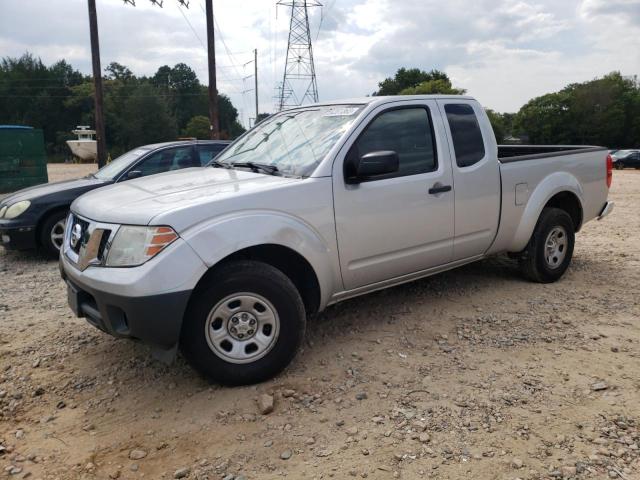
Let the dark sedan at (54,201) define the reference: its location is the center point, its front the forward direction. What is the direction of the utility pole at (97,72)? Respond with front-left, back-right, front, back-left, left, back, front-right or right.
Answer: back-right

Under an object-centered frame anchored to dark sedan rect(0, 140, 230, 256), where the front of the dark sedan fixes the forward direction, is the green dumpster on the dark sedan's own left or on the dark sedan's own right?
on the dark sedan's own right

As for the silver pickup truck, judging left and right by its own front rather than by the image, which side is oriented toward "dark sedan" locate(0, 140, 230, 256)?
right

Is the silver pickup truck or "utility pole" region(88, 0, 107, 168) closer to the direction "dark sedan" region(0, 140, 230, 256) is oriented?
the silver pickup truck

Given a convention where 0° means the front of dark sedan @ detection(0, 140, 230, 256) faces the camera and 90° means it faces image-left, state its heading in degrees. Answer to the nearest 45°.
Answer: approximately 45°

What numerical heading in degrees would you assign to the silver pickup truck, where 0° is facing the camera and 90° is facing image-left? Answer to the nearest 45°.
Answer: approximately 45°
